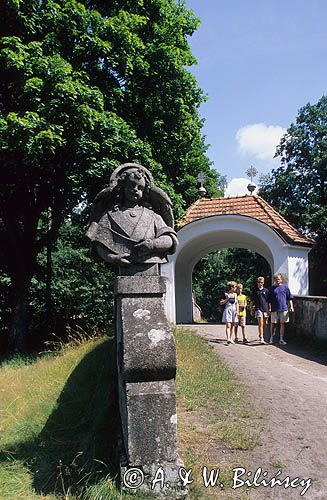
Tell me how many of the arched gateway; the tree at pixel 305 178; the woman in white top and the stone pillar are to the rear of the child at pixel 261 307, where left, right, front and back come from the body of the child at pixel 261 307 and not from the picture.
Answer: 2

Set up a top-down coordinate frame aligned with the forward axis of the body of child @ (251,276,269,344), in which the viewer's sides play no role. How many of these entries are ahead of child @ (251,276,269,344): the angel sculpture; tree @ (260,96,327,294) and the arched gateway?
1

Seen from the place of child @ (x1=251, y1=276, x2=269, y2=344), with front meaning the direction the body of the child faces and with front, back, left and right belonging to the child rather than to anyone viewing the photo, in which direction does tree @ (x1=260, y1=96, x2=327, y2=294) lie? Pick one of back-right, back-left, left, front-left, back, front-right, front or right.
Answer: back

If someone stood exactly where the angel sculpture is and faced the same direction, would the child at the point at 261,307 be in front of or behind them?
behind

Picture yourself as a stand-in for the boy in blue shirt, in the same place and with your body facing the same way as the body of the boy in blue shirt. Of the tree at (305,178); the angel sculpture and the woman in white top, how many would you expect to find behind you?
1

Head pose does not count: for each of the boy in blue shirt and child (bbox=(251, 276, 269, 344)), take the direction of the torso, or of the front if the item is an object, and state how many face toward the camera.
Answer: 2

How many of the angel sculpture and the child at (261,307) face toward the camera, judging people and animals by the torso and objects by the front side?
2

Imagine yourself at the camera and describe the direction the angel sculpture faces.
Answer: facing the viewer

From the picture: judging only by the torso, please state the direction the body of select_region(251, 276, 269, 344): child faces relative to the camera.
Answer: toward the camera

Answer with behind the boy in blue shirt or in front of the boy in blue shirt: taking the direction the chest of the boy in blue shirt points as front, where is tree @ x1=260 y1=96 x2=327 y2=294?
behind

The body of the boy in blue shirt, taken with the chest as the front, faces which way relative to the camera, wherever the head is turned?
toward the camera
